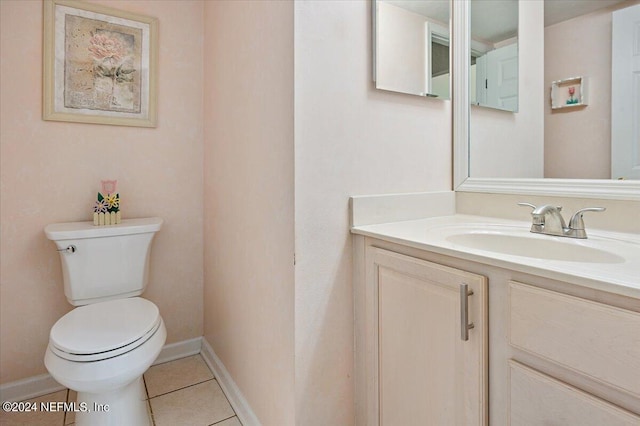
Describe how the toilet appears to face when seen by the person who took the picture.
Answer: facing the viewer

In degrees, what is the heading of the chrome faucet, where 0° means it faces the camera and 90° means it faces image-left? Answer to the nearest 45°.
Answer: approximately 45°

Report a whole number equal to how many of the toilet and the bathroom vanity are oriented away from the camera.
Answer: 0

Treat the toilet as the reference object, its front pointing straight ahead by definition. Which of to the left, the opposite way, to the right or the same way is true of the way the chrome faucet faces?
to the right

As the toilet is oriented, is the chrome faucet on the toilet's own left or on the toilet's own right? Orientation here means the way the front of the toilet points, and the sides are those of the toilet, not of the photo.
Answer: on the toilet's own left

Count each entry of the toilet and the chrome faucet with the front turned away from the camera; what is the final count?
0

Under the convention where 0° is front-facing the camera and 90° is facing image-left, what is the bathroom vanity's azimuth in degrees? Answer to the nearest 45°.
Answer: approximately 45°

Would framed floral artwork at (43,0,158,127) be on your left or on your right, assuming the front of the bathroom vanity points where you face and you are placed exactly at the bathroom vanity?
on your right

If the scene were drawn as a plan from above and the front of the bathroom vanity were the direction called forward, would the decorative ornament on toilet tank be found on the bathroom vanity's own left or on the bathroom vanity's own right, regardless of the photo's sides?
on the bathroom vanity's own right

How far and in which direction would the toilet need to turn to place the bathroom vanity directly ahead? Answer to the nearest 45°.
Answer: approximately 45° to its left
